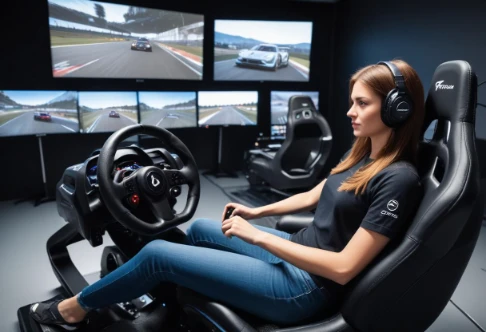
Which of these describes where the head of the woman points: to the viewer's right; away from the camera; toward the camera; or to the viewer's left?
to the viewer's left

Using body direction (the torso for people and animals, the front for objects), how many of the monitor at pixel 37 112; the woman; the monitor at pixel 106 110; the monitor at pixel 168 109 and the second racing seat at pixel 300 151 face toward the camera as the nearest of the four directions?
3

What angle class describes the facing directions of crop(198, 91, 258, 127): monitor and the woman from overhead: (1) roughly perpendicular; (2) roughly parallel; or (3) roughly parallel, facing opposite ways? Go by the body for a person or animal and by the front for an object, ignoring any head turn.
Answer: roughly perpendicular

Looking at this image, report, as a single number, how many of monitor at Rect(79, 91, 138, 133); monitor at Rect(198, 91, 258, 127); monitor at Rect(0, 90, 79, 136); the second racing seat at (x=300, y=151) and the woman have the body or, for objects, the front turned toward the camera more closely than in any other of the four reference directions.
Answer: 3

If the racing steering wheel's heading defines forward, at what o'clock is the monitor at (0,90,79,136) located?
The monitor is roughly at 7 o'clock from the racing steering wheel.

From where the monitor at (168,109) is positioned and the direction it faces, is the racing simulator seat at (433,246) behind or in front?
in front

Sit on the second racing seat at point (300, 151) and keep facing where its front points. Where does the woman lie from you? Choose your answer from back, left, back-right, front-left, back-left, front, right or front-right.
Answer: back-left

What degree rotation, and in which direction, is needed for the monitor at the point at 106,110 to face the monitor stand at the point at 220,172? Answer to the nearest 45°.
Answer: approximately 90° to its left

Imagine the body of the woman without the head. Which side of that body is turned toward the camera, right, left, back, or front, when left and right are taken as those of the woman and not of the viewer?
left

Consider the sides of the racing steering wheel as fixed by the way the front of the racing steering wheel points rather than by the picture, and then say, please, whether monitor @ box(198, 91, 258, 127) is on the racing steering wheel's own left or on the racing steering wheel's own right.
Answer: on the racing steering wheel's own left

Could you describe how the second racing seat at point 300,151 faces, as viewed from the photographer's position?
facing away from the viewer and to the left of the viewer
